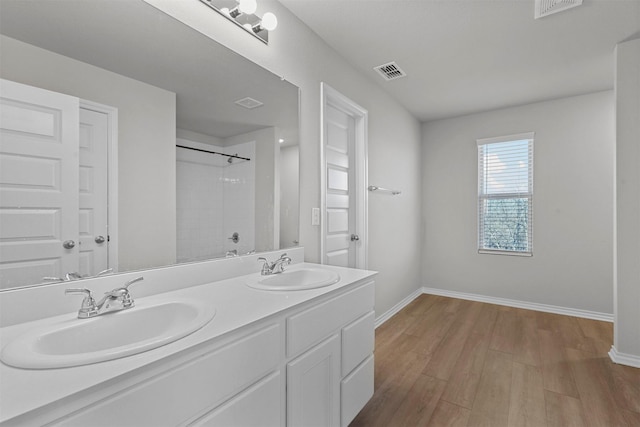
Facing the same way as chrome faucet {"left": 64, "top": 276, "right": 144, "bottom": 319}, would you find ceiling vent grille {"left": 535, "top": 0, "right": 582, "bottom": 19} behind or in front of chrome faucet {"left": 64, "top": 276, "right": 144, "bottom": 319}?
in front

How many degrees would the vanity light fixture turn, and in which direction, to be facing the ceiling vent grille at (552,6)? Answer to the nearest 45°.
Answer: approximately 45° to its left

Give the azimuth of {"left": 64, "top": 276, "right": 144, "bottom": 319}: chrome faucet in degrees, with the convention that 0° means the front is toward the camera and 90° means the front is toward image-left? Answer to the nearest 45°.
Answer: approximately 315°

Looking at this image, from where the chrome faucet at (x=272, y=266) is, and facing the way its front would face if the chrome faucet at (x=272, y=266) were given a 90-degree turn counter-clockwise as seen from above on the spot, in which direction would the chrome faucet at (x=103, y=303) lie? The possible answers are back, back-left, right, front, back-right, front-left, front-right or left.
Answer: back

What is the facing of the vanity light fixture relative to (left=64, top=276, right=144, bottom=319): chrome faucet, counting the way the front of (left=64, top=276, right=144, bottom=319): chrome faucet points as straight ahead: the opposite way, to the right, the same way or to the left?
the same way

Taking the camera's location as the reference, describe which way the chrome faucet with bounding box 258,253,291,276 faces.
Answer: facing the viewer and to the right of the viewer

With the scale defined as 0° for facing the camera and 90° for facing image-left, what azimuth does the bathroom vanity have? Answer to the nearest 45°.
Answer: approximately 315°

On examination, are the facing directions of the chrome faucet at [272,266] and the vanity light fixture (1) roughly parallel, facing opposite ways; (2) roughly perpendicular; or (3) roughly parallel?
roughly parallel
